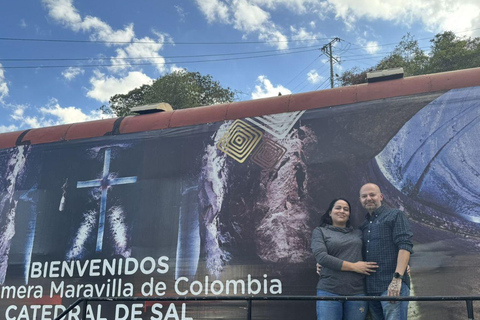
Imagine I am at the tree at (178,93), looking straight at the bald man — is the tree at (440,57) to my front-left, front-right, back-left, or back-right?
front-left

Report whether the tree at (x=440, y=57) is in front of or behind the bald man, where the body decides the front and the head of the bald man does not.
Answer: behind

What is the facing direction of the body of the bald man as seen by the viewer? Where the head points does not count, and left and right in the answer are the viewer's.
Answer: facing the viewer and to the left of the viewer

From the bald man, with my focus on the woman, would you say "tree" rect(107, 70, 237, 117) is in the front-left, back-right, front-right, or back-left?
front-right
